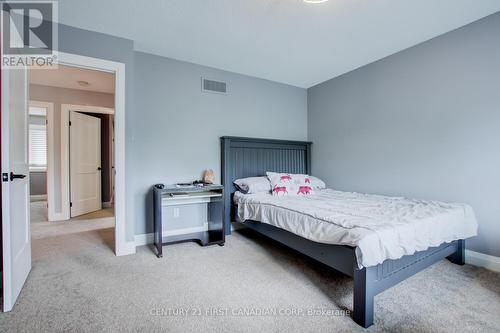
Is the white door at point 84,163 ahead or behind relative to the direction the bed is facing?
behind

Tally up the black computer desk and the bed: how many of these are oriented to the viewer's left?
0

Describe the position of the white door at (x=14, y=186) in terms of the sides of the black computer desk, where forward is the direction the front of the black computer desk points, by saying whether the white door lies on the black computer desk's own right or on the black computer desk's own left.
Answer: on the black computer desk's own right

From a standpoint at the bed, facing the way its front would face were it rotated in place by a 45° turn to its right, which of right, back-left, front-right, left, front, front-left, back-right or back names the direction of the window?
right

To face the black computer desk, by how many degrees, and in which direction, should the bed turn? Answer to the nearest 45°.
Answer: approximately 135° to its right

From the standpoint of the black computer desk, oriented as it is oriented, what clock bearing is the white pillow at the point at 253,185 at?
The white pillow is roughly at 9 o'clock from the black computer desk.

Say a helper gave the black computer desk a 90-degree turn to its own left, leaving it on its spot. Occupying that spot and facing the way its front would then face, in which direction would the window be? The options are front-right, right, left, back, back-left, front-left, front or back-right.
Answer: back-left

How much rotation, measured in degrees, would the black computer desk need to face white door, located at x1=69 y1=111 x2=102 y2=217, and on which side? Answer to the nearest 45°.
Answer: approximately 135° to its right

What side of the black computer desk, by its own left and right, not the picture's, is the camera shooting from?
front

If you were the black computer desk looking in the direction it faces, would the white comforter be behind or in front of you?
in front

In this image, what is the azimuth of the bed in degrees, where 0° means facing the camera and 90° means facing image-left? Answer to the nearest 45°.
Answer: approximately 315°

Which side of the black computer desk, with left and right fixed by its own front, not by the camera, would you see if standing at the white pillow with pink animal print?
left
